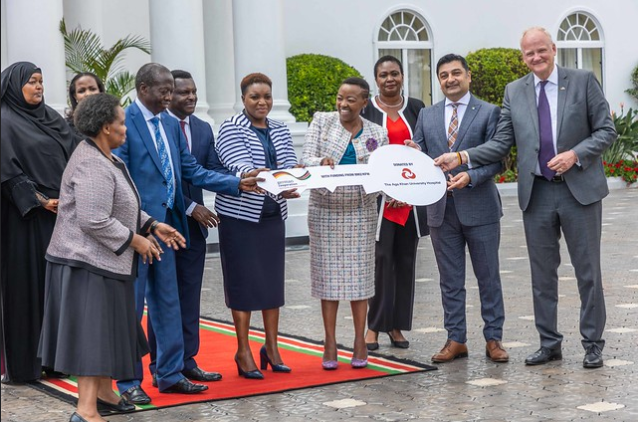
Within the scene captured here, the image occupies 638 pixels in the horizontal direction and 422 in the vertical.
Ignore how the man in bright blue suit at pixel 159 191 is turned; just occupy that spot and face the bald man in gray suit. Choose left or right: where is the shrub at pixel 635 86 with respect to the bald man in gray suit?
left

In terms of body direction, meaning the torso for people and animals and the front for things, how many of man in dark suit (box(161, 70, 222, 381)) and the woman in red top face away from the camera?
0

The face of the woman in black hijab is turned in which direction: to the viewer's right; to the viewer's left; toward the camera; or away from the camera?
to the viewer's right

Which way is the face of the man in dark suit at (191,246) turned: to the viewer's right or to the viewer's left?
to the viewer's right

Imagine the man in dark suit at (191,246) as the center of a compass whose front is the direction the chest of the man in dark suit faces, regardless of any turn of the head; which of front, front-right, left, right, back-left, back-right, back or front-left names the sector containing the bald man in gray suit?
front-left

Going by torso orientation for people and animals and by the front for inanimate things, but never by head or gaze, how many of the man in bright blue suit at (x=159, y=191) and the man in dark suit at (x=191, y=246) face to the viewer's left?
0

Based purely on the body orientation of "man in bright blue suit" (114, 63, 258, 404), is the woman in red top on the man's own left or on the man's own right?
on the man's own left

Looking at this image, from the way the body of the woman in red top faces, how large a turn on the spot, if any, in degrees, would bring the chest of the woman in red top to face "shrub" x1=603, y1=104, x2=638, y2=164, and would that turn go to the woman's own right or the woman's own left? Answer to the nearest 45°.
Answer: approximately 180°

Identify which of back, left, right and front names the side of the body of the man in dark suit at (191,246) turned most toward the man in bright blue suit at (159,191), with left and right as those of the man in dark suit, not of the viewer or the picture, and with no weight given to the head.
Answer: right

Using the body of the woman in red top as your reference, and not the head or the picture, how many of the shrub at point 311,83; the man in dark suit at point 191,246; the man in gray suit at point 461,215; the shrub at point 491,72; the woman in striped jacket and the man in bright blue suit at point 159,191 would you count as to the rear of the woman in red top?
2

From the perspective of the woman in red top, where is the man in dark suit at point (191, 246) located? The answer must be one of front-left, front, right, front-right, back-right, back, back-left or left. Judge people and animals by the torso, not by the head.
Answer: front-right
